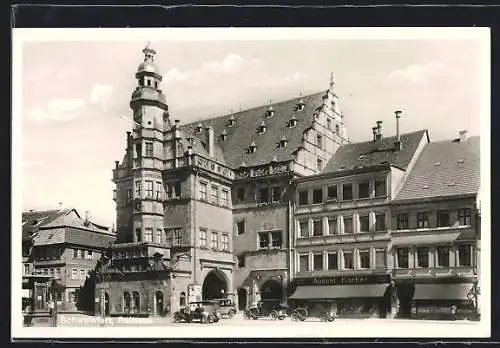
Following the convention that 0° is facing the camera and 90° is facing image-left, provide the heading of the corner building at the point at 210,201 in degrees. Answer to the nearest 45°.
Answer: approximately 45°
